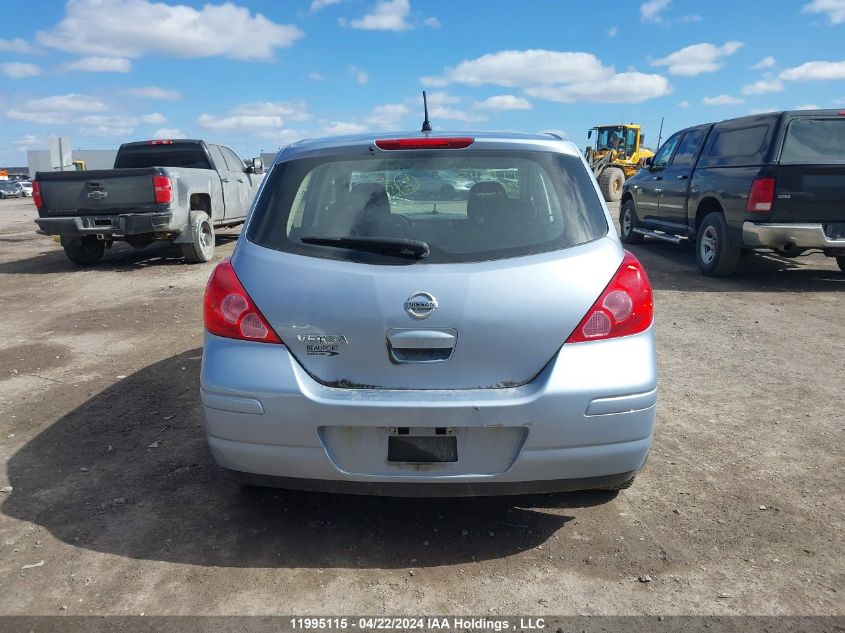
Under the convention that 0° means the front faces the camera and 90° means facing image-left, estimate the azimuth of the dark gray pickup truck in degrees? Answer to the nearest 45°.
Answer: approximately 225°

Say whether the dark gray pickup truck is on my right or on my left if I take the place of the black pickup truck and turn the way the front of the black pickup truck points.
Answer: on my left

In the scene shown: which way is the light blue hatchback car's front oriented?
away from the camera

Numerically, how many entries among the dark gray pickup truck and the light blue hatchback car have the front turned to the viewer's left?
0

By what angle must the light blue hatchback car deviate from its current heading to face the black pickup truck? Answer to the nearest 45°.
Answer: approximately 45° to its right

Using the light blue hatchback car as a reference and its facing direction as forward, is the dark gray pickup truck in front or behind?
in front

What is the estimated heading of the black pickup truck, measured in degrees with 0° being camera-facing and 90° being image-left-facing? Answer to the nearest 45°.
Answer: approximately 135°

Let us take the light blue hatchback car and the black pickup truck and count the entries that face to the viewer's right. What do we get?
0

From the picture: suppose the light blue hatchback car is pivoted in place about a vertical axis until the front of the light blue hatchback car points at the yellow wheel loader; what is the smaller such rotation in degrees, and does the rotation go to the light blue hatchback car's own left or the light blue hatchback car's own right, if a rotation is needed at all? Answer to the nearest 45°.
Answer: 0° — it already faces it

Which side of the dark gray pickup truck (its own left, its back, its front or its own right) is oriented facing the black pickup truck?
right
